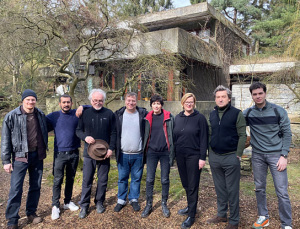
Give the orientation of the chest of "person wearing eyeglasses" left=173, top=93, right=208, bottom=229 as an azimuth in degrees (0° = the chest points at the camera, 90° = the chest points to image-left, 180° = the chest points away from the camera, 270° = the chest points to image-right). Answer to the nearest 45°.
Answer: approximately 45°

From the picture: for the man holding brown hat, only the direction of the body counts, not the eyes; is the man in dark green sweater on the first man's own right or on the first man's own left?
on the first man's own left

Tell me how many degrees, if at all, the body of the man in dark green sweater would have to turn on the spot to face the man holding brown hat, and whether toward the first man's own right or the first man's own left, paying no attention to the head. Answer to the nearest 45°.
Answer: approximately 45° to the first man's own right

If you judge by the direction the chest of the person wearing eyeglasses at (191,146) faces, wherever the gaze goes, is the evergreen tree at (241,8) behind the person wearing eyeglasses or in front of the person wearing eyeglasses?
behind

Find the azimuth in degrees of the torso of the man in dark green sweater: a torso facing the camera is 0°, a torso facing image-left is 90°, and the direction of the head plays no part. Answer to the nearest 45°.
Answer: approximately 45°

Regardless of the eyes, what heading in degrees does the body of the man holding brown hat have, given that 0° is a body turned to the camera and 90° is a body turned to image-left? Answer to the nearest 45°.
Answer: approximately 0°

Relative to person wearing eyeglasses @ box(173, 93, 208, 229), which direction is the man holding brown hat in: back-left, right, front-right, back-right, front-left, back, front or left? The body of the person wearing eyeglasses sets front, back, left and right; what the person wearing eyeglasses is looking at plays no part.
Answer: front-right

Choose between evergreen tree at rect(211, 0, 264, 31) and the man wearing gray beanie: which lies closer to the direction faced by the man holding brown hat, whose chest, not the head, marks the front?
the man wearing gray beanie

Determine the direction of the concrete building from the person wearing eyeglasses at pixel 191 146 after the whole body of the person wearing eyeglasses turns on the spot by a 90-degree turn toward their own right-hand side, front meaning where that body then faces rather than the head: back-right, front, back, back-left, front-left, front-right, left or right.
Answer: front-right
